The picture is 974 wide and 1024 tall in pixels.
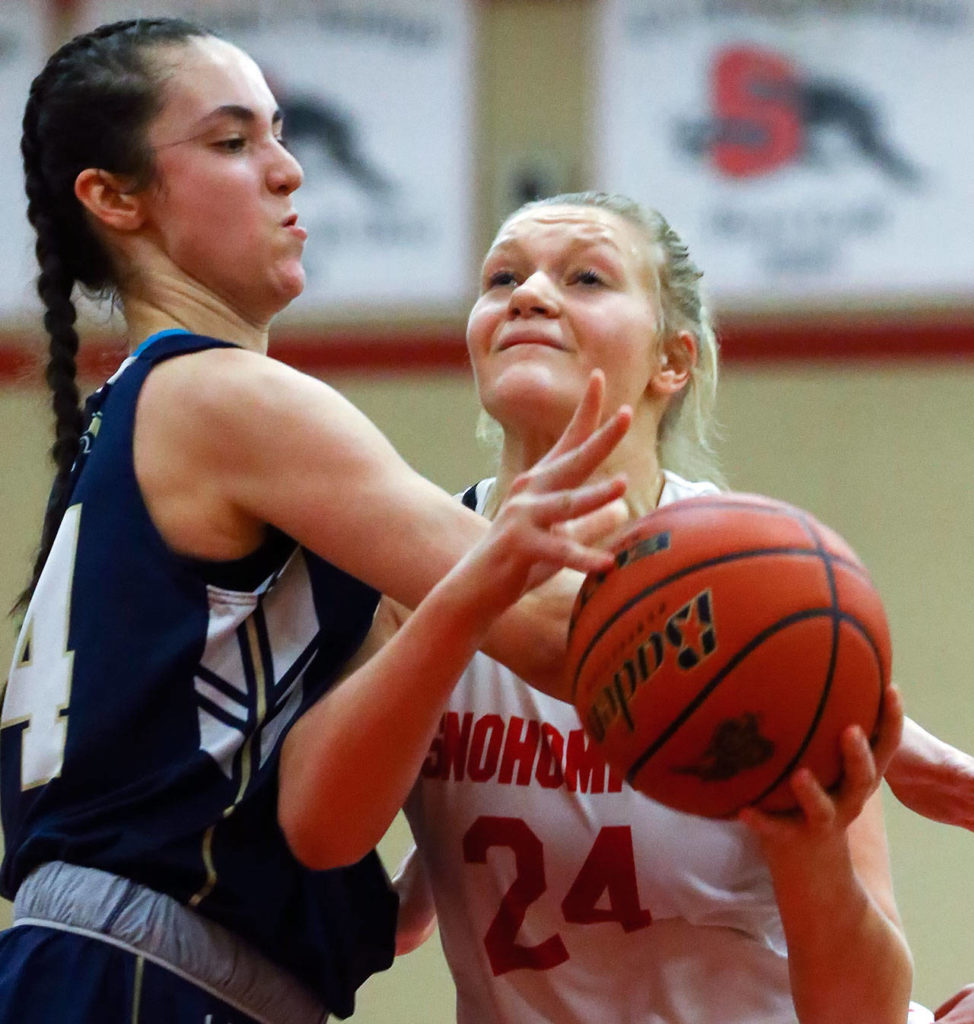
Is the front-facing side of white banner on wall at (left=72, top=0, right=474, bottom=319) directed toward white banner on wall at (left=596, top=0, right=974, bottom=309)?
no

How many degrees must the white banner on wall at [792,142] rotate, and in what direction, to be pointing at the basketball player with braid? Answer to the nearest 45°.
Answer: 0° — it already faces them

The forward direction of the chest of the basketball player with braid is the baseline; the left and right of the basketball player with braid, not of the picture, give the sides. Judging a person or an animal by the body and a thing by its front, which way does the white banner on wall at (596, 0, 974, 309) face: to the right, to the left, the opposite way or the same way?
to the right

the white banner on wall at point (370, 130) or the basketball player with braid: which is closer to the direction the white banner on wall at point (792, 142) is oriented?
the basketball player with braid

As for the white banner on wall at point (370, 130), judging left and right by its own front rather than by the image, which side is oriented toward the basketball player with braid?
front

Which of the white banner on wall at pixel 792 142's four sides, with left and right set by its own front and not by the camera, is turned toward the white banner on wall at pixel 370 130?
right

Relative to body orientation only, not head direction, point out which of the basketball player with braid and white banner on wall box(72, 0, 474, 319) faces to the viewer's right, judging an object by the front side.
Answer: the basketball player with braid

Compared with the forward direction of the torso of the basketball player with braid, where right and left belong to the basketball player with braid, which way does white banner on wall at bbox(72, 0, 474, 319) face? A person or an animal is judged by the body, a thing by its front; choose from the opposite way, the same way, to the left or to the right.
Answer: to the right

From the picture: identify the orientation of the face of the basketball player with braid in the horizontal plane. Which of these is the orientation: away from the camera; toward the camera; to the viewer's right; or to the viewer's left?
to the viewer's right

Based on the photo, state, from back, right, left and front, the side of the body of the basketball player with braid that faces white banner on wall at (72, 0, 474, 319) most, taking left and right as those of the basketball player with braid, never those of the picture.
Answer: left

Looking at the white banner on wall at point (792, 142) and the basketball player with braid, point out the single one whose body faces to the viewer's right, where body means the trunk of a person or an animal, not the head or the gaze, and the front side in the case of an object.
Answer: the basketball player with braid

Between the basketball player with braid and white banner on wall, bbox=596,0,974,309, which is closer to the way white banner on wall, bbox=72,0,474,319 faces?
the basketball player with braid

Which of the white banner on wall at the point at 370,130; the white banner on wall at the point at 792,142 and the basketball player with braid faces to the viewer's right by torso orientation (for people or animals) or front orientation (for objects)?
the basketball player with braid

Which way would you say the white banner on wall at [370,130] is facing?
toward the camera

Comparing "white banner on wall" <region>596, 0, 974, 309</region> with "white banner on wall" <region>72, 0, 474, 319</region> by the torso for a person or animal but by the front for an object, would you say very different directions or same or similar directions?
same or similar directions

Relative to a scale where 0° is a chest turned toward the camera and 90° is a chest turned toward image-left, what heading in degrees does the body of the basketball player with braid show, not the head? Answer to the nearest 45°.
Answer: approximately 270°
